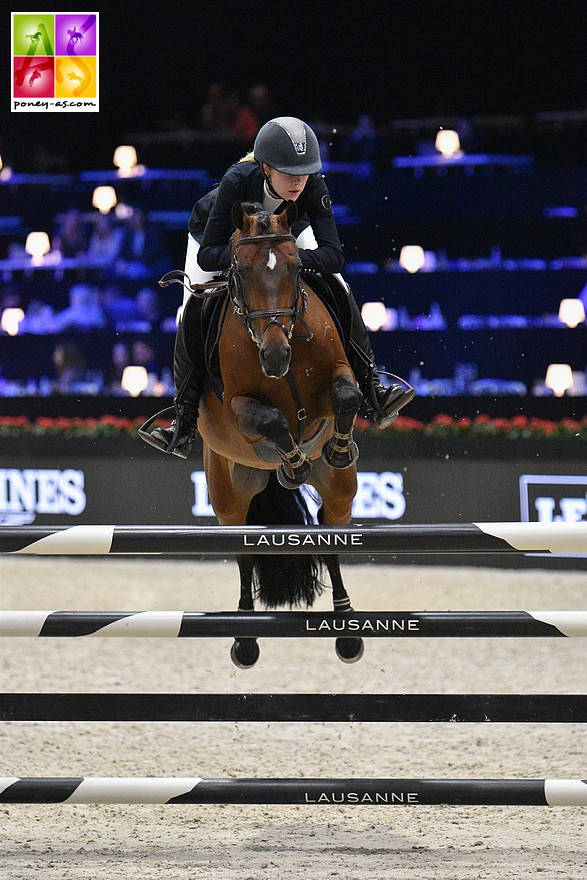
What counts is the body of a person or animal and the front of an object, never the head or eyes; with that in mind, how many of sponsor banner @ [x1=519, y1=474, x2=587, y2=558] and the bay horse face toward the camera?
2

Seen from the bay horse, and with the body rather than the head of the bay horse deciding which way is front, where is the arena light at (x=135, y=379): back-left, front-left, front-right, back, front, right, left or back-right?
back

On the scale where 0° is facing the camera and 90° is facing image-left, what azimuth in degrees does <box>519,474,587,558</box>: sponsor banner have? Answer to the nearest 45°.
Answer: approximately 0°

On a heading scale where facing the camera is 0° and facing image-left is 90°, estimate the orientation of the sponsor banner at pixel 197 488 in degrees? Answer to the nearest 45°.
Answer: approximately 0°

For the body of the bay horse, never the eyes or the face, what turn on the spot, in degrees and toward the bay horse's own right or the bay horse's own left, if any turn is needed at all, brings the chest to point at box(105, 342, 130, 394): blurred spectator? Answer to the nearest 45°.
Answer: approximately 180°

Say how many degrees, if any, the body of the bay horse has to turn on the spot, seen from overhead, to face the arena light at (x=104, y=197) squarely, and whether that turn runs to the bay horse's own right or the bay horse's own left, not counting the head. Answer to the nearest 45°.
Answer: approximately 180°

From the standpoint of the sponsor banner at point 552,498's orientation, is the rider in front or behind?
in front

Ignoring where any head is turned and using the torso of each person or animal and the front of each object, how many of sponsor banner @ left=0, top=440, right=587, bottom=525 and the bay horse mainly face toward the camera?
2

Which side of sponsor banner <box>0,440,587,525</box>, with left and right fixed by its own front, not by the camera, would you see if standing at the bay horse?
front

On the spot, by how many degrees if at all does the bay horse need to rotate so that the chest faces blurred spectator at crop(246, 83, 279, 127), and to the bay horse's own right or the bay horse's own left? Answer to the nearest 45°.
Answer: approximately 180°
